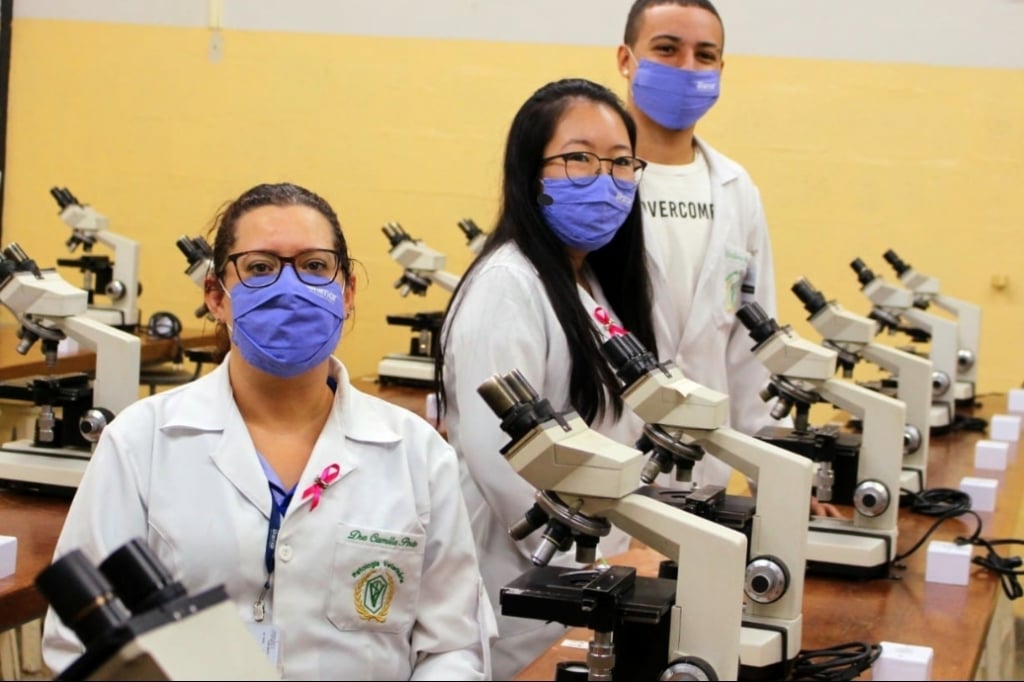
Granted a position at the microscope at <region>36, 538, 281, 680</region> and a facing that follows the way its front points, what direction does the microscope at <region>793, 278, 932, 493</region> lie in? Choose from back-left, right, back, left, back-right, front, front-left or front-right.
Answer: right

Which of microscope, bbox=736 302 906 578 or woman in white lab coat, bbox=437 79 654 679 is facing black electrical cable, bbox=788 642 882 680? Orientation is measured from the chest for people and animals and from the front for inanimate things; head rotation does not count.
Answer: the woman in white lab coat

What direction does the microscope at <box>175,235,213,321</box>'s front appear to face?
to the viewer's left

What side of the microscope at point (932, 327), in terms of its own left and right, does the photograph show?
left

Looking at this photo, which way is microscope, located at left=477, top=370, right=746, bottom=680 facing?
to the viewer's left

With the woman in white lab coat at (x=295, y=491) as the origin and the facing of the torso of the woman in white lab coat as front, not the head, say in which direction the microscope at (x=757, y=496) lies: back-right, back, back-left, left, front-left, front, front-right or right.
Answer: left

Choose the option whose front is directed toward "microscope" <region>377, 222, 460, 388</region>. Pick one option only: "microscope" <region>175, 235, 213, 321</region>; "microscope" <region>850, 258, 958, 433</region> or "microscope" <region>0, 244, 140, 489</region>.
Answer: "microscope" <region>850, 258, 958, 433</region>

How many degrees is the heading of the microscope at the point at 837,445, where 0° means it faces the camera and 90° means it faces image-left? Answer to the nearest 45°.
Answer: approximately 90°

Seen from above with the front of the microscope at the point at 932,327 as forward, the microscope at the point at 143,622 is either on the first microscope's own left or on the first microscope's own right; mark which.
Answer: on the first microscope's own left

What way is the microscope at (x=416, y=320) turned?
to the viewer's left

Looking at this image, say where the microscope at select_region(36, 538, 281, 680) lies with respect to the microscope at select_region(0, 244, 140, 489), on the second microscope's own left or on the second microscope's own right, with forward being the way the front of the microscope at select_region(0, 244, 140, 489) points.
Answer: on the second microscope's own left

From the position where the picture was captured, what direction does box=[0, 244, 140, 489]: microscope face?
facing to the left of the viewer
